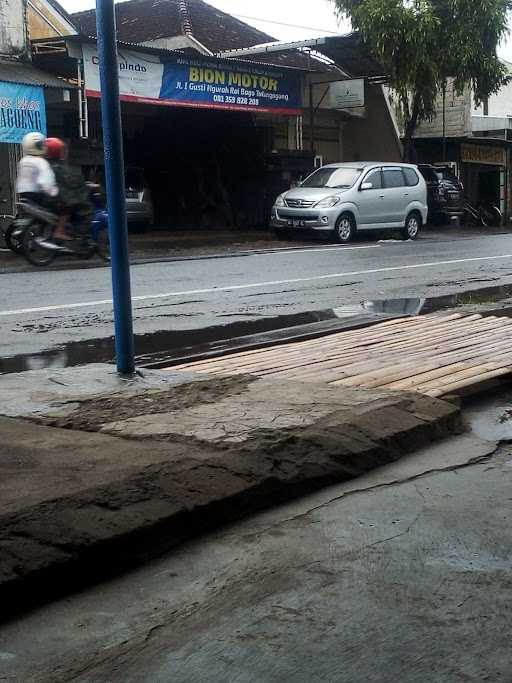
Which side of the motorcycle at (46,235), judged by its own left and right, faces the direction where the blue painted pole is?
right

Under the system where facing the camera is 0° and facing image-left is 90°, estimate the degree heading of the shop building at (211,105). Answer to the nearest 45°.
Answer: approximately 0°

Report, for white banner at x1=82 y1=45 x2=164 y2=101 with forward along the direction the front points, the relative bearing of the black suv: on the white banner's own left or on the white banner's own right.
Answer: on the white banner's own left

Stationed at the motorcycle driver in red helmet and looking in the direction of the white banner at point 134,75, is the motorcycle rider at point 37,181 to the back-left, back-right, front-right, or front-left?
back-left

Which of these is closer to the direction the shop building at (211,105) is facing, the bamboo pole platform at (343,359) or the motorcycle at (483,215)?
the bamboo pole platform

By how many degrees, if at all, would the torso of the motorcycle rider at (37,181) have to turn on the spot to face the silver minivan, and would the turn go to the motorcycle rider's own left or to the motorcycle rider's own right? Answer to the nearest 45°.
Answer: approximately 45° to the motorcycle rider's own left

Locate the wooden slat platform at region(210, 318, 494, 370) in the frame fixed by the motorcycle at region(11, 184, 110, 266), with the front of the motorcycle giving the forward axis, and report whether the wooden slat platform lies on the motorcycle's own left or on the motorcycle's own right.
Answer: on the motorcycle's own right

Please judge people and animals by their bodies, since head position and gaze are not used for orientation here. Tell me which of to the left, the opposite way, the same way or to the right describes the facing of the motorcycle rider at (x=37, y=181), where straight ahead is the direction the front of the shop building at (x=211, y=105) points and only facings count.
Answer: to the left

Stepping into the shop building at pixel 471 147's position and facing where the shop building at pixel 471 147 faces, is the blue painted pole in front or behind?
in front

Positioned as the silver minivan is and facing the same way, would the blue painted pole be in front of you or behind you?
in front

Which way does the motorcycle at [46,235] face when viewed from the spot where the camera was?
facing to the right of the viewer

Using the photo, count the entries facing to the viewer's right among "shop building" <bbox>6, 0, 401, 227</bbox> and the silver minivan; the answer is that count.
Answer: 0
